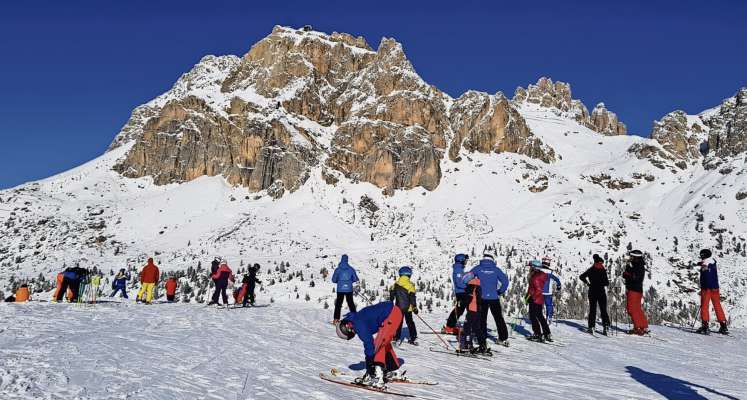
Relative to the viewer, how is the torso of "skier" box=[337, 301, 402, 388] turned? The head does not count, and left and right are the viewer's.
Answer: facing to the left of the viewer

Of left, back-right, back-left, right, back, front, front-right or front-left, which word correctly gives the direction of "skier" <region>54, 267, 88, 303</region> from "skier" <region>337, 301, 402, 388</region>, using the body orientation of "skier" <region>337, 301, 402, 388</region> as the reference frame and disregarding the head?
front-right

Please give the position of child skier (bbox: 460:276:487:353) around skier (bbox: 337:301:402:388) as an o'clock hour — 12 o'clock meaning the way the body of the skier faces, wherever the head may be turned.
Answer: The child skier is roughly at 4 o'clock from the skier.

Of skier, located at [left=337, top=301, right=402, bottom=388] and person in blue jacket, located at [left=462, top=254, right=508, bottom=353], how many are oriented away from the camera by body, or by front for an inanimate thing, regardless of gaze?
1

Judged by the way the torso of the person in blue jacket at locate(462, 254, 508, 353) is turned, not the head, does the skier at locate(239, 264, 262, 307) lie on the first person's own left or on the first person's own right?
on the first person's own left

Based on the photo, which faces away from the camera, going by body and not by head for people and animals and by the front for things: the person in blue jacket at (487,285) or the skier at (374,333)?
the person in blue jacket

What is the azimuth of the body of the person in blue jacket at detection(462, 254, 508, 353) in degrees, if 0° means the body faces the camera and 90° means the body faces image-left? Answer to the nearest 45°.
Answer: approximately 180°
